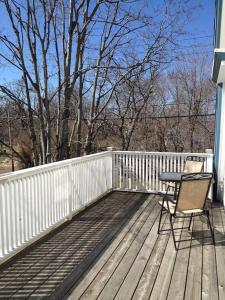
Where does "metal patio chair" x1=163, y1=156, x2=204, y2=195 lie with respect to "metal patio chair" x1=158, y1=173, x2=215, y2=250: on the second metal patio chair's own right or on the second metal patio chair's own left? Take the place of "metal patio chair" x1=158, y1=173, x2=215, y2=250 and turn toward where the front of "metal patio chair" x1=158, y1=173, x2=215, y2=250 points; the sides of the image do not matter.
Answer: on the second metal patio chair's own right

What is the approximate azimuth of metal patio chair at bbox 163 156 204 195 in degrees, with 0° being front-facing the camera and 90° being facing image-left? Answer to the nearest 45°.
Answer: approximately 45°

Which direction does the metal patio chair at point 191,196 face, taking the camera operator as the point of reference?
facing away from the viewer and to the left of the viewer

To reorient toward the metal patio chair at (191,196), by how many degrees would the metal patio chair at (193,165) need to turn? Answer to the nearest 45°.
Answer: approximately 45° to its left

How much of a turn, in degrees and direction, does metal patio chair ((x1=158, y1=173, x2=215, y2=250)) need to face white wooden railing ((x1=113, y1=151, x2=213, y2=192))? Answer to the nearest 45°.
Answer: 0° — it already faces it

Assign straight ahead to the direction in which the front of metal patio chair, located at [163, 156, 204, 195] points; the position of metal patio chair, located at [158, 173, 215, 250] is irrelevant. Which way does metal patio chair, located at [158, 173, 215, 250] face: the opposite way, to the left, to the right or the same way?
to the right

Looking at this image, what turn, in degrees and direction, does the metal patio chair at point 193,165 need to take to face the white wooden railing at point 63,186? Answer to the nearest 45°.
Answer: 0° — it already faces it
